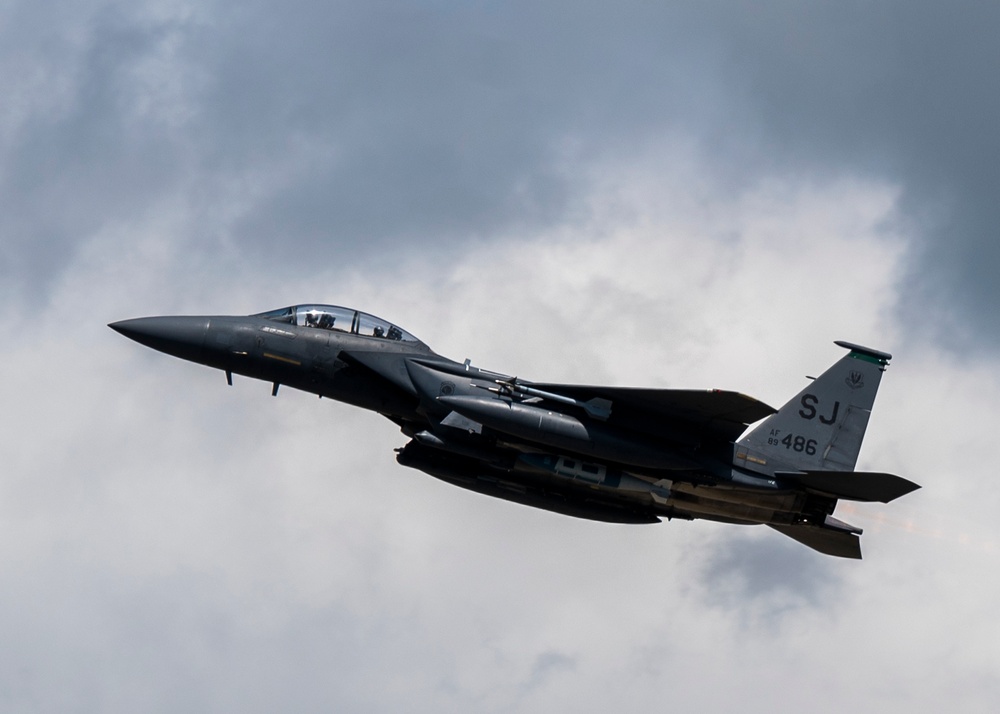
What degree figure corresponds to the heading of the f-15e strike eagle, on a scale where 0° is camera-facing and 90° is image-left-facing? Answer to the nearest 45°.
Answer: approximately 90°
